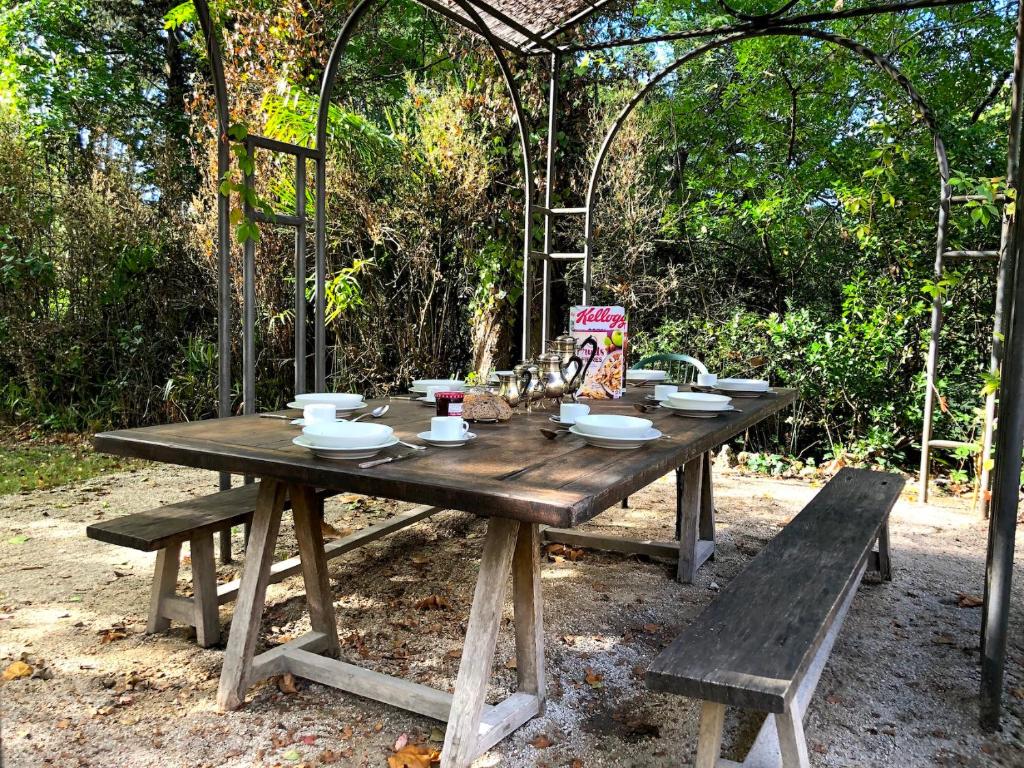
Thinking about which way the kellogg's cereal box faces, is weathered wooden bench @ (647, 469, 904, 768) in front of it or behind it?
in front

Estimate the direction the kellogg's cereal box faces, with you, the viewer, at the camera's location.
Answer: facing the viewer

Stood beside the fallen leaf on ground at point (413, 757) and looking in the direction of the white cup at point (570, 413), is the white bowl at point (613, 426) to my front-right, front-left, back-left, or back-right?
front-right

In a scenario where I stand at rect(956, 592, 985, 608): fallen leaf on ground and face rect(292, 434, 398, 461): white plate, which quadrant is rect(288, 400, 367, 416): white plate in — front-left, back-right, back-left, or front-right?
front-right

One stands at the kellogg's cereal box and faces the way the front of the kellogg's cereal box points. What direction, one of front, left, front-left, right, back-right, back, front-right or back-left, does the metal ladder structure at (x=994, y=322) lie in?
back-left

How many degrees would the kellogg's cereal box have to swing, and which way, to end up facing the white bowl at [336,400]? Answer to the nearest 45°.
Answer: approximately 90° to its right

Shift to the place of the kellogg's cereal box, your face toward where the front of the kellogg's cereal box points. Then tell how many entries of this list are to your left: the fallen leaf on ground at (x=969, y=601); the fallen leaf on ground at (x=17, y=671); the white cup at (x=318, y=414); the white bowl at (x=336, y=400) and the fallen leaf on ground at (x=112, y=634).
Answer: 1

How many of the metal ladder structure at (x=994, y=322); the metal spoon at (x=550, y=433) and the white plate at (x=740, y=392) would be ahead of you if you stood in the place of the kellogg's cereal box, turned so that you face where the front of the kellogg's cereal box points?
1

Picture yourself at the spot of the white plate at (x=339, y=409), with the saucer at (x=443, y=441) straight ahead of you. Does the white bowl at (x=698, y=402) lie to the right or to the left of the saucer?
left

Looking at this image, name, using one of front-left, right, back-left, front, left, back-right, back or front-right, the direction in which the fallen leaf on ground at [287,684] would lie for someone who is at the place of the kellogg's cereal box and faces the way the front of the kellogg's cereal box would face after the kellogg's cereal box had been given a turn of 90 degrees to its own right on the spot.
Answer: front-left

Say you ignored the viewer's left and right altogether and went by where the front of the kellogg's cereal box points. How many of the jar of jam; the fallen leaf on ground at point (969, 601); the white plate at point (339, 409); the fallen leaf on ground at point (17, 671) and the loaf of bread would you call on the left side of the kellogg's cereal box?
1

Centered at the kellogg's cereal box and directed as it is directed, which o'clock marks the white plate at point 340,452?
The white plate is roughly at 1 o'clock from the kellogg's cereal box.

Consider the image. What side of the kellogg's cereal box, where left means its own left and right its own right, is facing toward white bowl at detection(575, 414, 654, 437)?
front
